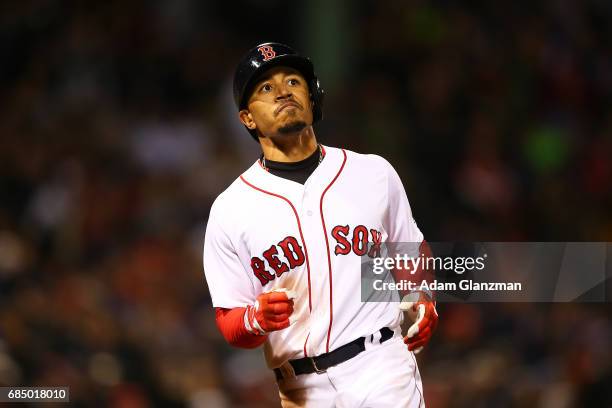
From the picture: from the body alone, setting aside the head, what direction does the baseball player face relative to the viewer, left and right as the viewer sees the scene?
facing the viewer
